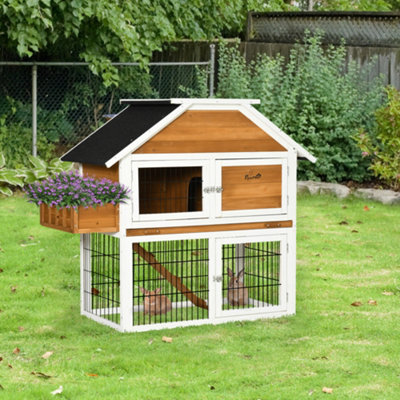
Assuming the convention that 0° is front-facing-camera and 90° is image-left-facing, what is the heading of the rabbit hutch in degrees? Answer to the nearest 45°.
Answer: approximately 315°

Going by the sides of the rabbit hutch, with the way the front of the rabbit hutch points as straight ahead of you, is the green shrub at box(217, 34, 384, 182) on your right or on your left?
on your left

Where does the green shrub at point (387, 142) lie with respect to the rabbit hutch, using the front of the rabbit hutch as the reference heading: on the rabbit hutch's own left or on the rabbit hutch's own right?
on the rabbit hutch's own left

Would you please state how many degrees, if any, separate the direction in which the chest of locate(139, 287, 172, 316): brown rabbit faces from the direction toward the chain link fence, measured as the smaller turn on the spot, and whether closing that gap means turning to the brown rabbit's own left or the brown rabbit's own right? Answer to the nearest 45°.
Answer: approximately 135° to the brown rabbit's own right

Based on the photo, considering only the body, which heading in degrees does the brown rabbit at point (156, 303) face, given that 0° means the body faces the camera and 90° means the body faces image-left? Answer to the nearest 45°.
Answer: approximately 45°

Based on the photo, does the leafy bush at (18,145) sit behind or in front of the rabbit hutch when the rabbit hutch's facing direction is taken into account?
behind
